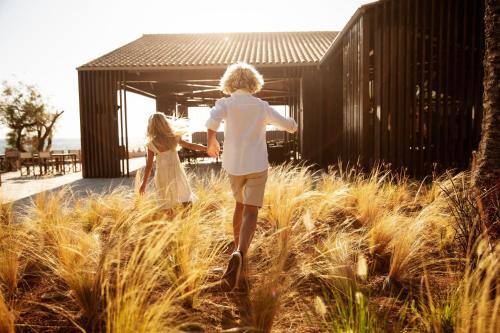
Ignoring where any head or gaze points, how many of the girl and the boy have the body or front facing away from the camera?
2

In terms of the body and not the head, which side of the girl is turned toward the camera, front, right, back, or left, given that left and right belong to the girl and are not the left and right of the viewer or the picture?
back

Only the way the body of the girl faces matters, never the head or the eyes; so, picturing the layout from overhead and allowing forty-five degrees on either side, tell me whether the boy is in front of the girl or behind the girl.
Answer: behind

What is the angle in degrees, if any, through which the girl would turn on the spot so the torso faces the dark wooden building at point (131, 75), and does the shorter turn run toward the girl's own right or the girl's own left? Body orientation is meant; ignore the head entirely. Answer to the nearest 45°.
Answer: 0° — they already face it

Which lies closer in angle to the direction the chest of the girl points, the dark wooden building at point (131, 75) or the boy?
the dark wooden building

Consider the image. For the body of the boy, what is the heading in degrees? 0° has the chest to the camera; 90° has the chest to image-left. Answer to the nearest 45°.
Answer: approximately 180°

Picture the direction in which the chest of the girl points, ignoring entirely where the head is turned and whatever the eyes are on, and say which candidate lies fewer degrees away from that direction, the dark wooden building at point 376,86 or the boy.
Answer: the dark wooden building

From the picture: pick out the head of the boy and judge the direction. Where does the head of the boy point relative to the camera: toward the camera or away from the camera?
away from the camera

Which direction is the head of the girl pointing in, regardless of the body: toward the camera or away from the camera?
away from the camera

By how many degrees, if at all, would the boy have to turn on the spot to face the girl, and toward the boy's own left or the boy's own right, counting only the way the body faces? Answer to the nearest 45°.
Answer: approximately 45° to the boy's own left
